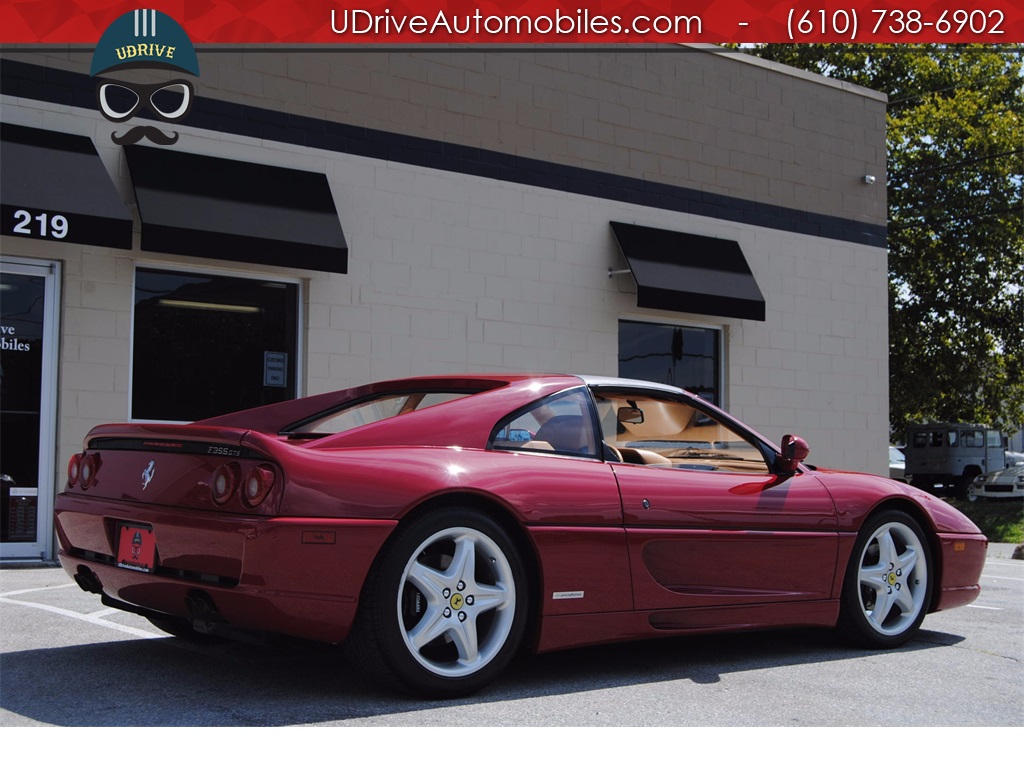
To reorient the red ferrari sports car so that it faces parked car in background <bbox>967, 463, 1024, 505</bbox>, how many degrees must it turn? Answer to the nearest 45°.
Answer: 0° — it already faces it

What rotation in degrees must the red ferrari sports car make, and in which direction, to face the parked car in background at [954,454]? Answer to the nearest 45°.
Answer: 0° — it already faces it

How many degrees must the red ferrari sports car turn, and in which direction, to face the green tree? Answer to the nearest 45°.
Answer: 0° — it already faces it

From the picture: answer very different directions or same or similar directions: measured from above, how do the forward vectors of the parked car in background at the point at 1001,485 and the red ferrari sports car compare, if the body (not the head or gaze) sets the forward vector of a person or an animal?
very different directions

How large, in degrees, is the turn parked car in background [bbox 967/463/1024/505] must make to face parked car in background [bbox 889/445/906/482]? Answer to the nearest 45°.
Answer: approximately 90° to its right

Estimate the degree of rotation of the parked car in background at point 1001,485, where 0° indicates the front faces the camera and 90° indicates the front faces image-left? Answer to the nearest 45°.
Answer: approximately 45°

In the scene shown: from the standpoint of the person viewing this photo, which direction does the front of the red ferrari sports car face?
facing away from the viewer and to the right of the viewer

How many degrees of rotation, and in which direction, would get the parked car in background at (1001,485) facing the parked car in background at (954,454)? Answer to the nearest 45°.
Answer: approximately 90° to its right

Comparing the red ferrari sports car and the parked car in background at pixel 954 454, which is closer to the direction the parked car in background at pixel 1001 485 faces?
the red ferrari sports car

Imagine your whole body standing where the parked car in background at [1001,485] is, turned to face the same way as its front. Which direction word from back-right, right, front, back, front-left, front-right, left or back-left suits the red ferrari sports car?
front-left

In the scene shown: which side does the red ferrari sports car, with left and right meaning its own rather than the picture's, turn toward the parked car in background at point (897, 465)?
front
